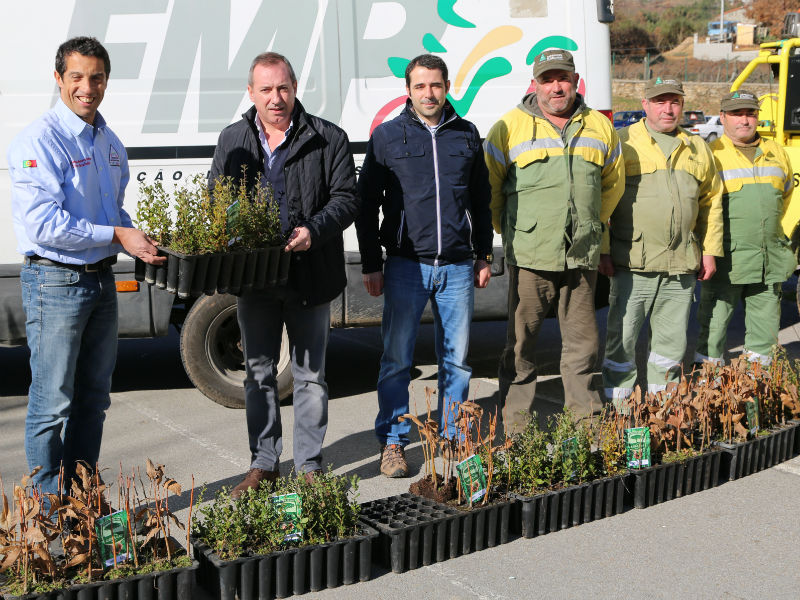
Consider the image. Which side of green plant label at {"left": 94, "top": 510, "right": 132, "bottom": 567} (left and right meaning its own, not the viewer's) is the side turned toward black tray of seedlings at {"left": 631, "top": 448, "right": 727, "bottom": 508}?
left

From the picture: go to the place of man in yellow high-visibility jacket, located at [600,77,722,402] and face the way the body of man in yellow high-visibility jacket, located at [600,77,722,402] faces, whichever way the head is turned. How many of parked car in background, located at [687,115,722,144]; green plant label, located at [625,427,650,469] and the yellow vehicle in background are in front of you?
1

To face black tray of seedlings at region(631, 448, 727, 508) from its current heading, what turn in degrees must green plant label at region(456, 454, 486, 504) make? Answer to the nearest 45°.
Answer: approximately 135° to its left

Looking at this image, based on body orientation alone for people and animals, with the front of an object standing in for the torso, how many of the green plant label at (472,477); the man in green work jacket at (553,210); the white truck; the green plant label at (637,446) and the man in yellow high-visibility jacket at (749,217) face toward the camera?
4

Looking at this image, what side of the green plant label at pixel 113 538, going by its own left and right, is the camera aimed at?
front

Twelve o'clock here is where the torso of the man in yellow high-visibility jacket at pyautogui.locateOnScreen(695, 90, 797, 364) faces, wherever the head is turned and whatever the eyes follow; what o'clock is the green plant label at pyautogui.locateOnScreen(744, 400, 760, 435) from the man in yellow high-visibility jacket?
The green plant label is roughly at 12 o'clock from the man in yellow high-visibility jacket.

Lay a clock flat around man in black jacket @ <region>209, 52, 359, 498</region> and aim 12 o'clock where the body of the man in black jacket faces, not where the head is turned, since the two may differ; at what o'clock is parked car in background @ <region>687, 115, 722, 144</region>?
The parked car in background is roughly at 7 o'clock from the man in black jacket.

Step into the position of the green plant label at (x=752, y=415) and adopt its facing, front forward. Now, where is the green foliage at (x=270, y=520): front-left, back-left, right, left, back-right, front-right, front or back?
front-right

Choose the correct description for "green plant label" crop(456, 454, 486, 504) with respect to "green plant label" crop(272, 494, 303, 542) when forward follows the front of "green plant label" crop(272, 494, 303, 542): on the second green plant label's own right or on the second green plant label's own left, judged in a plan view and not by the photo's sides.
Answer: on the second green plant label's own left

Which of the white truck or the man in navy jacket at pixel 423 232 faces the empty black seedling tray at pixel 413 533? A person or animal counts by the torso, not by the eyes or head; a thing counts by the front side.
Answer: the man in navy jacket

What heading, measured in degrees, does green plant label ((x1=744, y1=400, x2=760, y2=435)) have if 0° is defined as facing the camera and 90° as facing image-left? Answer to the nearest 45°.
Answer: approximately 0°

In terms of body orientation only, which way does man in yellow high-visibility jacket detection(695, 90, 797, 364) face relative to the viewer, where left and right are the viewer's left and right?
facing the viewer

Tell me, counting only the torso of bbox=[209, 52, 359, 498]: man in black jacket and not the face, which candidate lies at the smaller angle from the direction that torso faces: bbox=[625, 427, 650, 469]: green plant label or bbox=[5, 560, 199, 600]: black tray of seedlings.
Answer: the black tray of seedlings

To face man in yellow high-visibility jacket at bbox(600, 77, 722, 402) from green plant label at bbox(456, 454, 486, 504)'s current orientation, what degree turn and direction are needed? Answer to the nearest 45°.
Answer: approximately 135° to its left
